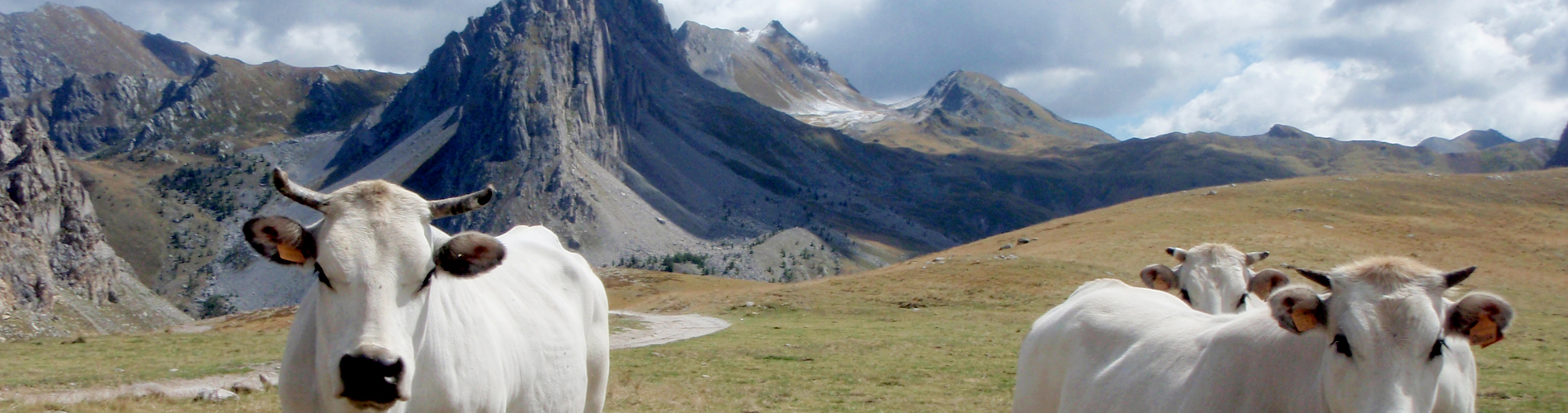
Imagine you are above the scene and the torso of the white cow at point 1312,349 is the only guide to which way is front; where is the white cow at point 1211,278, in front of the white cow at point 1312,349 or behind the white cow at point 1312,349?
behind

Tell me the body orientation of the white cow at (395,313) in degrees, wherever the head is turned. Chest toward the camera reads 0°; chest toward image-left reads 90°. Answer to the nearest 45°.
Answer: approximately 45°

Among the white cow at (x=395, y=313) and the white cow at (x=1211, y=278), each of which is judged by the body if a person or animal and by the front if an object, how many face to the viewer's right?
0

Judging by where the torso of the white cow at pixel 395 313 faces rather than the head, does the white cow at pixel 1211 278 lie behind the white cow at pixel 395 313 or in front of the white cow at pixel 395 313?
behind

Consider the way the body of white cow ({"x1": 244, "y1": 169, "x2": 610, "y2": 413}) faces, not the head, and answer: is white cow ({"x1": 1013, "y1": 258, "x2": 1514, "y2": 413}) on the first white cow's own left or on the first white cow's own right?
on the first white cow's own left

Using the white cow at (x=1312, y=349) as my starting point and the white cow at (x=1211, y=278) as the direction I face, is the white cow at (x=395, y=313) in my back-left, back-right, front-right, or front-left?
back-left

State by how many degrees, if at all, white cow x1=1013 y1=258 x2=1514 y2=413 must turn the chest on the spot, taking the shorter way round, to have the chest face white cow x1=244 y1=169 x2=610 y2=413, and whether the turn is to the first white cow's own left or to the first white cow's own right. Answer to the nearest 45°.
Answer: approximately 90° to the first white cow's own right
